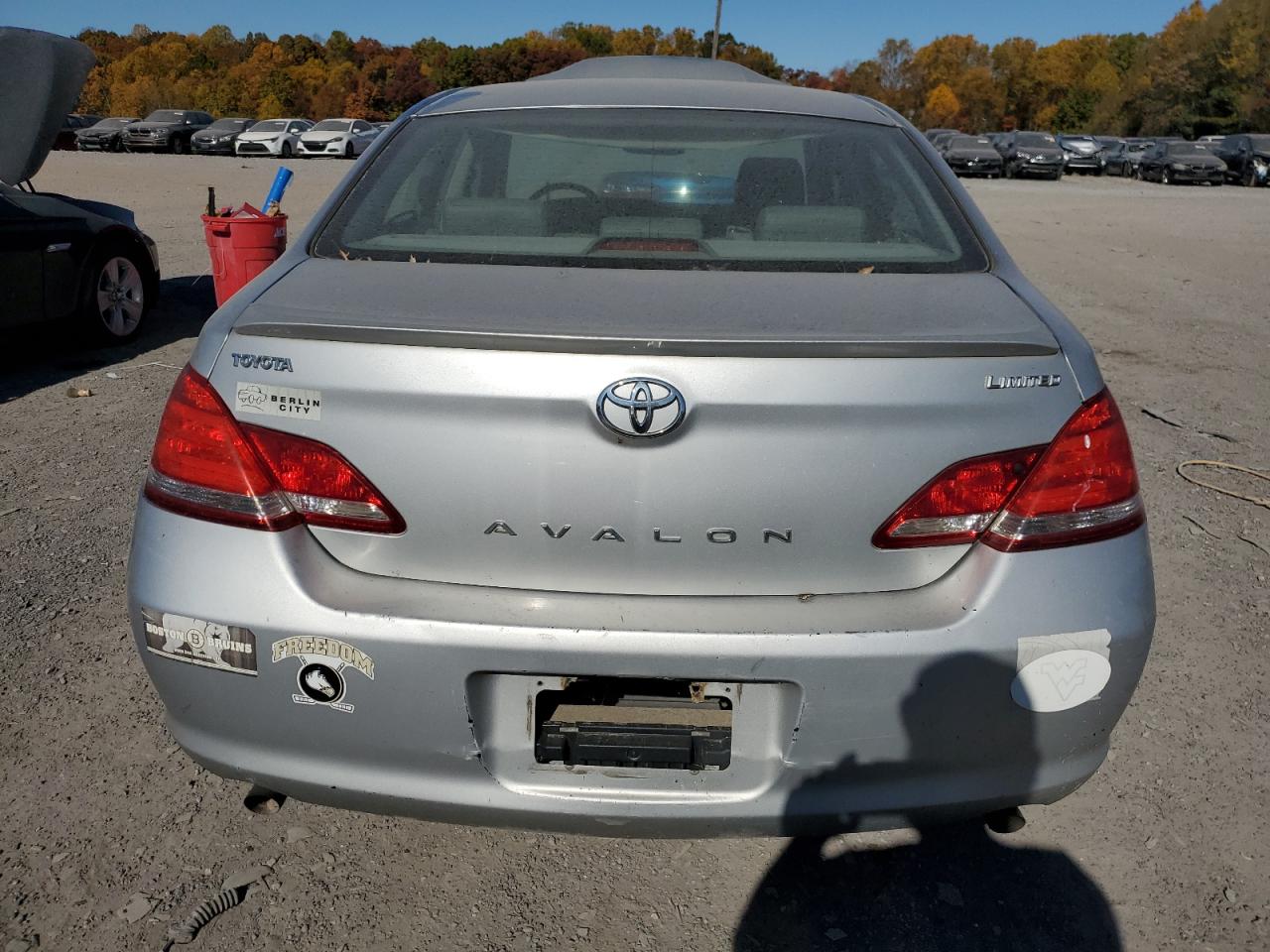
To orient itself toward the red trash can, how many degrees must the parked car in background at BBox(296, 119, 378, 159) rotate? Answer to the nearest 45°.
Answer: approximately 45° to its left

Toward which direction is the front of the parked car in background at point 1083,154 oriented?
toward the camera

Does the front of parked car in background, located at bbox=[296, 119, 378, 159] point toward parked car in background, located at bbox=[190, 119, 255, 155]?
no

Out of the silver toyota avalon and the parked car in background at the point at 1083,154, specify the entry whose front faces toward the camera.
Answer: the parked car in background

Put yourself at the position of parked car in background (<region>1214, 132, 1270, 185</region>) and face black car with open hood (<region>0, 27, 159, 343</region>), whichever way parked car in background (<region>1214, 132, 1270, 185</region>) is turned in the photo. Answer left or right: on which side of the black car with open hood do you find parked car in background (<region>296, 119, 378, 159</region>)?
right

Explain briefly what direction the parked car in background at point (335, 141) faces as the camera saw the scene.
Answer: facing the viewer and to the left of the viewer

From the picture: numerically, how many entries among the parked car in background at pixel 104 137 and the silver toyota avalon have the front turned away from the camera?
1

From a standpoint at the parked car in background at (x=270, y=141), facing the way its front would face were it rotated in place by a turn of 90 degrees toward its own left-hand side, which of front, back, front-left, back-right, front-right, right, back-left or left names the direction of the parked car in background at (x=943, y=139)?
front-left

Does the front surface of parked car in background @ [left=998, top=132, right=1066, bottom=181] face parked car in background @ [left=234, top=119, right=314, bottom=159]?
no

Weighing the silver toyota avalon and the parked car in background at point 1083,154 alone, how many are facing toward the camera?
1

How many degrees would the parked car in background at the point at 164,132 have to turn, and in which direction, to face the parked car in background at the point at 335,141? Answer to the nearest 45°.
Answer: approximately 90° to its left

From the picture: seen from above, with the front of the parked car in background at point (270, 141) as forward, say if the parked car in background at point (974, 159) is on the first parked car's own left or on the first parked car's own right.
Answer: on the first parked car's own left

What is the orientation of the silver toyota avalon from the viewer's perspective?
away from the camera

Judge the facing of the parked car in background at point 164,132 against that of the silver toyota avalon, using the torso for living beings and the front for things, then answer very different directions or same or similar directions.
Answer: very different directions

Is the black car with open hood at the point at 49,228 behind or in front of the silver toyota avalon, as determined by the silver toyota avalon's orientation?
in front

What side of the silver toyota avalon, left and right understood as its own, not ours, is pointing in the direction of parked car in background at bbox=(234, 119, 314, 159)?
front

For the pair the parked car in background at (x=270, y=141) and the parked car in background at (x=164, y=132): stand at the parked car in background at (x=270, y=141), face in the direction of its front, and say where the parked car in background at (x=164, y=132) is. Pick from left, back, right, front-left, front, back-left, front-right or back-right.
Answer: right

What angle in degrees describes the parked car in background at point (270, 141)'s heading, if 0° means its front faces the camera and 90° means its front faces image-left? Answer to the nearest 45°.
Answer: approximately 45°

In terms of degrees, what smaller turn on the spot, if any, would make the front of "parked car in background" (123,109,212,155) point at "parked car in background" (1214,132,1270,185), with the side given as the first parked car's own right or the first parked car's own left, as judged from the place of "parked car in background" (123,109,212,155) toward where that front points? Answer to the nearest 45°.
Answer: approximately 90° to the first parked car's own left

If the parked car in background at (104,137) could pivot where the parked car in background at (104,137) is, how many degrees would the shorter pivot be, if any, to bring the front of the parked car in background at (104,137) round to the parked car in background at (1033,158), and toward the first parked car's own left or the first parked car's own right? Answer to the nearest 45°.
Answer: approximately 90° to the first parked car's own left
